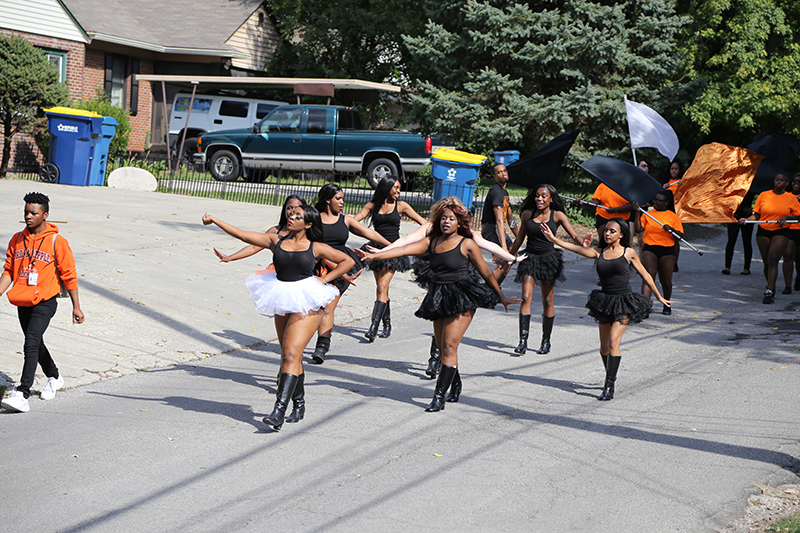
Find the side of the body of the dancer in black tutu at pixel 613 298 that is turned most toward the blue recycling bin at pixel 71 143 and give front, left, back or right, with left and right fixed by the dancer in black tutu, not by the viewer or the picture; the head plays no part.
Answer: right

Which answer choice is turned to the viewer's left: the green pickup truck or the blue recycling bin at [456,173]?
the green pickup truck

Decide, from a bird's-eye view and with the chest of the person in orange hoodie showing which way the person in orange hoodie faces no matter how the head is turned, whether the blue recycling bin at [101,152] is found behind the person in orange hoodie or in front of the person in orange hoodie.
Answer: behind

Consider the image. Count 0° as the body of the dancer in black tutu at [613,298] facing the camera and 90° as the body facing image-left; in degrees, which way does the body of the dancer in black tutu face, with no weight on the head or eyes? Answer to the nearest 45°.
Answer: approximately 45°

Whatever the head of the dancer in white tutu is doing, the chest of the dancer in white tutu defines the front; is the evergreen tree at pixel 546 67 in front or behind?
behind

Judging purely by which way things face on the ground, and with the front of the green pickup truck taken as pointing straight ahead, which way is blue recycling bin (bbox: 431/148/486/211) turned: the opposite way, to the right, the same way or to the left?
to the left

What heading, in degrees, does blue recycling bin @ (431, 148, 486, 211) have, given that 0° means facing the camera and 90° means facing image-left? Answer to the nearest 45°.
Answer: approximately 0°

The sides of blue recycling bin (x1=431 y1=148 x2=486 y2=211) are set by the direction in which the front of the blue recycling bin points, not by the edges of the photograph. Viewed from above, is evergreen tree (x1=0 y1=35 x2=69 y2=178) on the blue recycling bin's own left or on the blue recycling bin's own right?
on the blue recycling bin's own right

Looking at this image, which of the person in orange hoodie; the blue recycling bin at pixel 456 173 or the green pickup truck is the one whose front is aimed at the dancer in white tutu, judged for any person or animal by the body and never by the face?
the blue recycling bin

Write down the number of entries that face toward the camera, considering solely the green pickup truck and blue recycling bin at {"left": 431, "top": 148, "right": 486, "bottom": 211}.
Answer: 1
